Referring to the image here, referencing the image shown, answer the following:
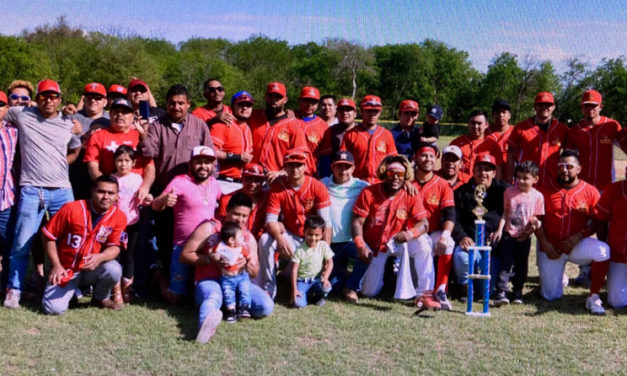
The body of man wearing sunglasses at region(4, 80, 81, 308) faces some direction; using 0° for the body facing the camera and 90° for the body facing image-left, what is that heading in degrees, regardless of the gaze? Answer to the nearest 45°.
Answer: approximately 0°

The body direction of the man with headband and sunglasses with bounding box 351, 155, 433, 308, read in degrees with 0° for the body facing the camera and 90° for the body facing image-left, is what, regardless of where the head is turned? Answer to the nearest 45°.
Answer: approximately 0°

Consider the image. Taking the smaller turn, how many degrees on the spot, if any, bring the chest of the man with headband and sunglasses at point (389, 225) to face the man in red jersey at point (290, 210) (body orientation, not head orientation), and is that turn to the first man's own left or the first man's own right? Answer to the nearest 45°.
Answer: approximately 90° to the first man's own right

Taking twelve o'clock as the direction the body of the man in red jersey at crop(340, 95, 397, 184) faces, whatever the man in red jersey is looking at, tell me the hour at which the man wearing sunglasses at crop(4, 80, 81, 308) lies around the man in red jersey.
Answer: The man wearing sunglasses is roughly at 2 o'clock from the man in red jersey.

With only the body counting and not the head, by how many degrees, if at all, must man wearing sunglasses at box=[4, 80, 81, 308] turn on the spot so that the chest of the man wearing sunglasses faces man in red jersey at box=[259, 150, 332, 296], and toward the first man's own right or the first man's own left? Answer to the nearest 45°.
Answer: approximately 90° to the first man's own left

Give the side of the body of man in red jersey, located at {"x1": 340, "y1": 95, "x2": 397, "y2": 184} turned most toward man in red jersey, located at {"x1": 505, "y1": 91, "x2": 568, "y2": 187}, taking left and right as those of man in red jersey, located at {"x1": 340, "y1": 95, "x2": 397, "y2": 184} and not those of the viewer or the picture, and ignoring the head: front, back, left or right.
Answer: left

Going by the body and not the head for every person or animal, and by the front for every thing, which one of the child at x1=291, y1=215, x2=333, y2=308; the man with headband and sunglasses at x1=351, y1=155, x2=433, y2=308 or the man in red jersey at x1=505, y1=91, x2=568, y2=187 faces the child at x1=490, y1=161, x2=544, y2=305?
the man in red jersey

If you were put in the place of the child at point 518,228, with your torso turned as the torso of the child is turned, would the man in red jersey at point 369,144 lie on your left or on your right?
on your right
